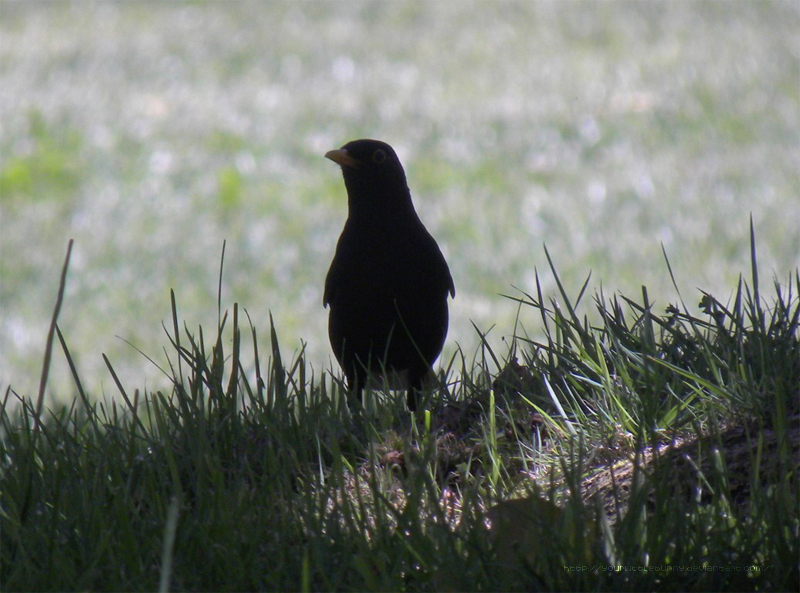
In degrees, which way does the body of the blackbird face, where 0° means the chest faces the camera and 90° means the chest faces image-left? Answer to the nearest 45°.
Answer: approximately 0°
